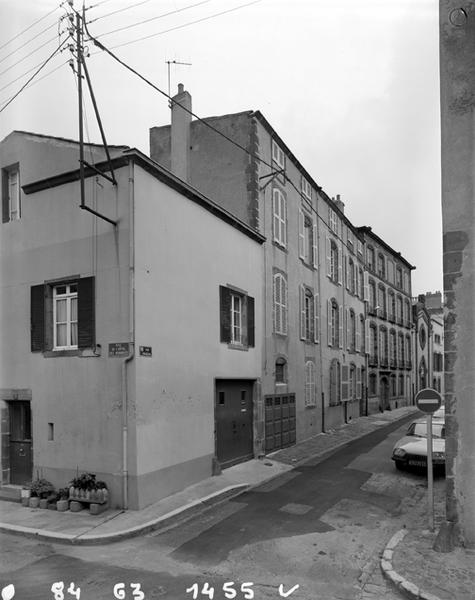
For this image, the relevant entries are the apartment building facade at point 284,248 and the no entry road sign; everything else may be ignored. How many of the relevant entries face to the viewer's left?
0

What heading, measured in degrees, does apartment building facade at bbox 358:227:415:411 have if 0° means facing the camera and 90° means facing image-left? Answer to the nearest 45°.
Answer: approximately 315°

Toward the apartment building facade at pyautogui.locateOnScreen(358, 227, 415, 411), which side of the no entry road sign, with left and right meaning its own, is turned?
back

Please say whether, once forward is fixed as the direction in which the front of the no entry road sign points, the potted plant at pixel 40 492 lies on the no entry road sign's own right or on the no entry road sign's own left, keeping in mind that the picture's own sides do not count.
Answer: on the no entry road sign's own right

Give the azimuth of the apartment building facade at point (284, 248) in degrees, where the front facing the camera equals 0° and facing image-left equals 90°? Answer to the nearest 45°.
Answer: approximately 315°

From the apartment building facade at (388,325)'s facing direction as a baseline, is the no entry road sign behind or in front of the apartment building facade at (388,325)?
in front

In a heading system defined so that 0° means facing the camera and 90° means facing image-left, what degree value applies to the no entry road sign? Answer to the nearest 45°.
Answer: approximately 0°
